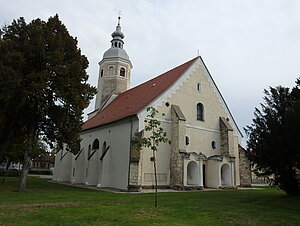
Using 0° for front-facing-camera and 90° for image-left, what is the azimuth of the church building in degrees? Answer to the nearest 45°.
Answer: approximately 315°

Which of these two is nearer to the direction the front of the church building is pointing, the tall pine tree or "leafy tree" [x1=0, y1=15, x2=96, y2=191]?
the tall pine tree

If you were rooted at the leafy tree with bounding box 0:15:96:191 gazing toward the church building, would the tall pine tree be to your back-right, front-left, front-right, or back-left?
front-right

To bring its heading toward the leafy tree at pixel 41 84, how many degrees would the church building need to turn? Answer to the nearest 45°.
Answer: approximately 90° to its right

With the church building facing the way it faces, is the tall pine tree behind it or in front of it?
in front

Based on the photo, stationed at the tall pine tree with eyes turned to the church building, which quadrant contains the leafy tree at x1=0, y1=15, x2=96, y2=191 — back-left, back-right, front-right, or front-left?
front-left

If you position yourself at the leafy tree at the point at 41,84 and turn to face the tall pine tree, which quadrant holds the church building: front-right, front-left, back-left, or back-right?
front-left

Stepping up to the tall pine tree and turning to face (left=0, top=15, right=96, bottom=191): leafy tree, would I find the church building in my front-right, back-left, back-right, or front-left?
front-right
